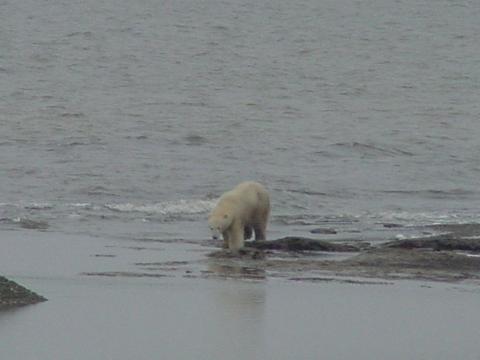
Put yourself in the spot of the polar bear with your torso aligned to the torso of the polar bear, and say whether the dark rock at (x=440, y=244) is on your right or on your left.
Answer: on your left

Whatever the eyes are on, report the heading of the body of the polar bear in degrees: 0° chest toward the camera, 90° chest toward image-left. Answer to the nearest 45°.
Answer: approximately 45°

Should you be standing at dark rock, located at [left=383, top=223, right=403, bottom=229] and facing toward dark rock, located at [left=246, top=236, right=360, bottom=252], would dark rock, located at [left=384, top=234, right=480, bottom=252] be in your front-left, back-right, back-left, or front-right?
front-left
